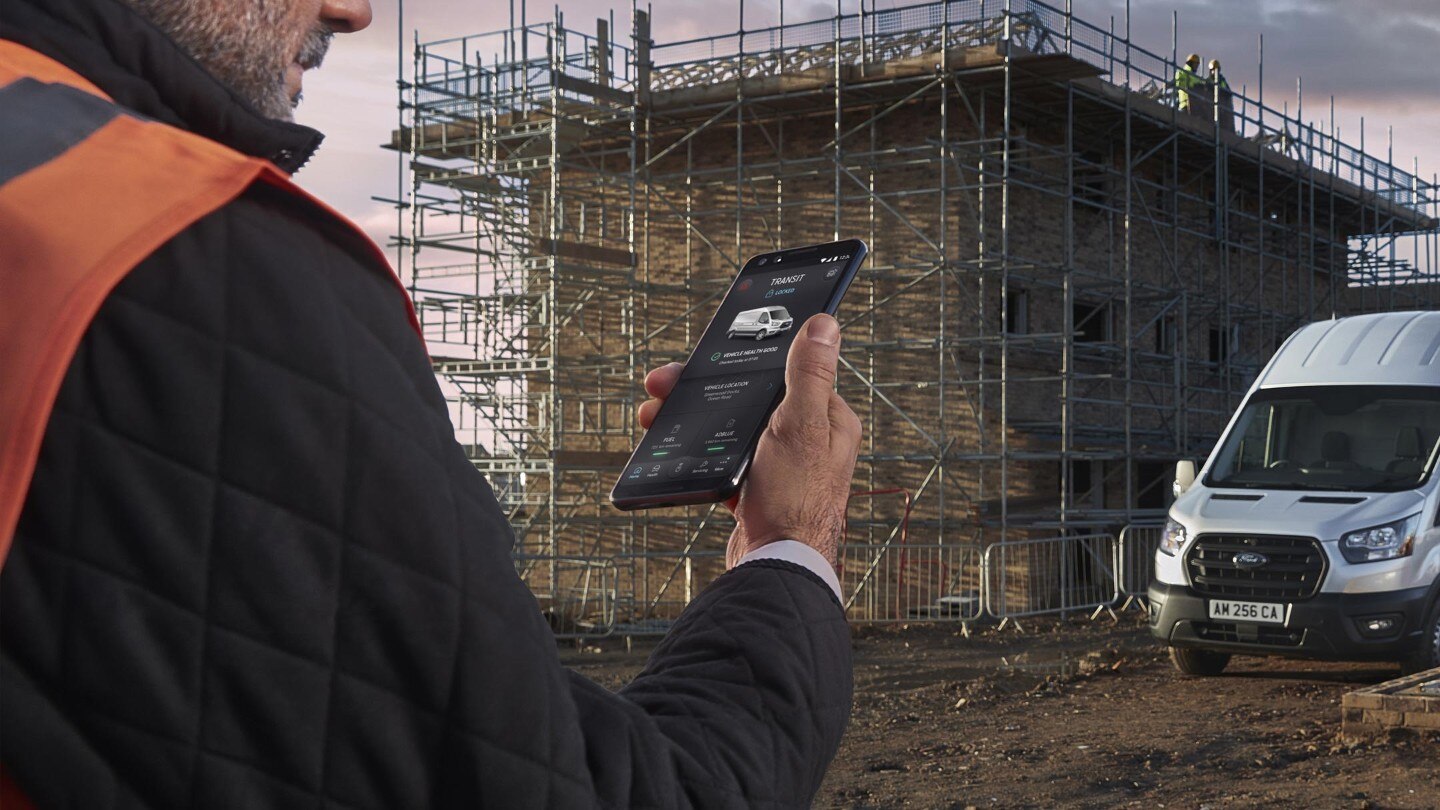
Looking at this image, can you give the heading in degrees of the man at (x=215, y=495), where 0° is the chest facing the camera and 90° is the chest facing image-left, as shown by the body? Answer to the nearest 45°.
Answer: approximately 225°

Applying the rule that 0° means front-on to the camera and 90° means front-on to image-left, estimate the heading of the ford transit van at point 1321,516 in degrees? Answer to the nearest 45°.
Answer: approximately 45°

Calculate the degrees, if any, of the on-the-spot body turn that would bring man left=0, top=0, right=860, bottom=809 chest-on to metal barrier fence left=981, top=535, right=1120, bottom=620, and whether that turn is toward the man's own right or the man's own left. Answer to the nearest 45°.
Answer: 0° — they already face it

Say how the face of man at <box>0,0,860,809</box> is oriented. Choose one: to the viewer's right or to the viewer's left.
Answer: to the viewer's right

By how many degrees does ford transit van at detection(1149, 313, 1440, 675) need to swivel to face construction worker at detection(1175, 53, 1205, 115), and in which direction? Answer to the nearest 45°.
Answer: approximately 135° to its right

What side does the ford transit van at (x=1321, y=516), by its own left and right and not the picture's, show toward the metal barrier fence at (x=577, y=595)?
right

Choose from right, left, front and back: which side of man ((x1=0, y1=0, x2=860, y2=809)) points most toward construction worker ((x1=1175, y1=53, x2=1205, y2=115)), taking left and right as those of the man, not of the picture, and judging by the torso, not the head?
front

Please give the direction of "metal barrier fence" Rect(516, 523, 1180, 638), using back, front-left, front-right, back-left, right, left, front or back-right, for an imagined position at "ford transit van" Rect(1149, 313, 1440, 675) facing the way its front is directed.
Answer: right

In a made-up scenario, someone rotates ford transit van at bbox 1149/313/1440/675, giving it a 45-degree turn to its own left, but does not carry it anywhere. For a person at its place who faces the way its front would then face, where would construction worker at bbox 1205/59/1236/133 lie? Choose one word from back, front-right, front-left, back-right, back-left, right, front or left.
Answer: back

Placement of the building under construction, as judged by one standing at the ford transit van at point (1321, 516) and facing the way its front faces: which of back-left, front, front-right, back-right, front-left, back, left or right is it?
right

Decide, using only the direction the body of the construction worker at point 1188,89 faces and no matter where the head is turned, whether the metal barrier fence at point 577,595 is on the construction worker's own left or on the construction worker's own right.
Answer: on the construction worker's own right

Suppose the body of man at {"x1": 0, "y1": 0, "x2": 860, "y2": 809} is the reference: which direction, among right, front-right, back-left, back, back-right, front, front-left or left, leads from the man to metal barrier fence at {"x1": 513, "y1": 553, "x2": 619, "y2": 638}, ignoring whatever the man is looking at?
front-left
